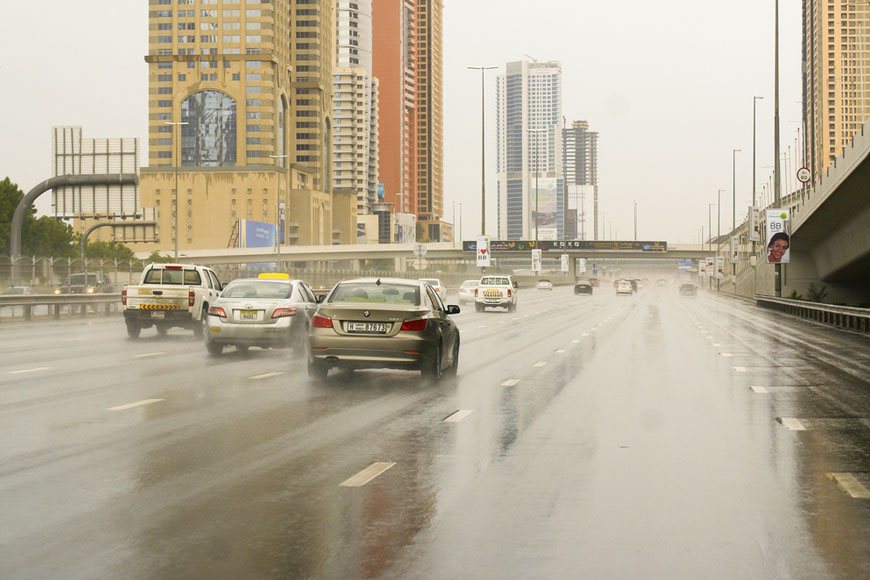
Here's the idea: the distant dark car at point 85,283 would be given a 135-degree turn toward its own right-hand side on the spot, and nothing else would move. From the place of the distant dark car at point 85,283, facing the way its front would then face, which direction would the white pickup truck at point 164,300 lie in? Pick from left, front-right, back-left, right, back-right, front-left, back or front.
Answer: back

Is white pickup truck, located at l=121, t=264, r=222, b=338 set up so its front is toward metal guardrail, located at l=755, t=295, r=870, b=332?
no

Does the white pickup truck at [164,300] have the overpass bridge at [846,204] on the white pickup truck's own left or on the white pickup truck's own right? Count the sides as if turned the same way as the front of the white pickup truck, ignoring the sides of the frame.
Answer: on the white pickup truck's own right

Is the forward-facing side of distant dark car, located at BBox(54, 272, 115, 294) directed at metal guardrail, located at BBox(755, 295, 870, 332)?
no

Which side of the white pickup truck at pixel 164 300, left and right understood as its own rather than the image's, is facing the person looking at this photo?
back

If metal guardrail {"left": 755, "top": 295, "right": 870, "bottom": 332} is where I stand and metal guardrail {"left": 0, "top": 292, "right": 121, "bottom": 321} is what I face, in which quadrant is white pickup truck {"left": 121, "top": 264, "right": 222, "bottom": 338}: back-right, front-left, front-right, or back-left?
front-left

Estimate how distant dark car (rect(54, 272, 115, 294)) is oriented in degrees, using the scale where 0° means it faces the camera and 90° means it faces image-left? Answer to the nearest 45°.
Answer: approximately 45°

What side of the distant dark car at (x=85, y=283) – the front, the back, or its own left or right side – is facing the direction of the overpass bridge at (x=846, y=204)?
left
